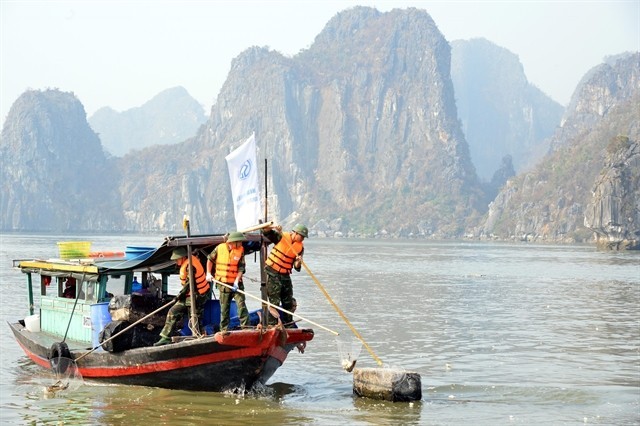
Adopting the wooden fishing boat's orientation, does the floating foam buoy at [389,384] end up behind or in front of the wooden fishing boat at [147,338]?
in front

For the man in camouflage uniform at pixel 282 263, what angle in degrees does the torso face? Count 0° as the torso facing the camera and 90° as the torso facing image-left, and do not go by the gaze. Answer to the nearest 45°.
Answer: approximately 315°

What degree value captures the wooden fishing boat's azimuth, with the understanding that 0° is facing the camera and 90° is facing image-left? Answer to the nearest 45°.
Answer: approximately 315°
